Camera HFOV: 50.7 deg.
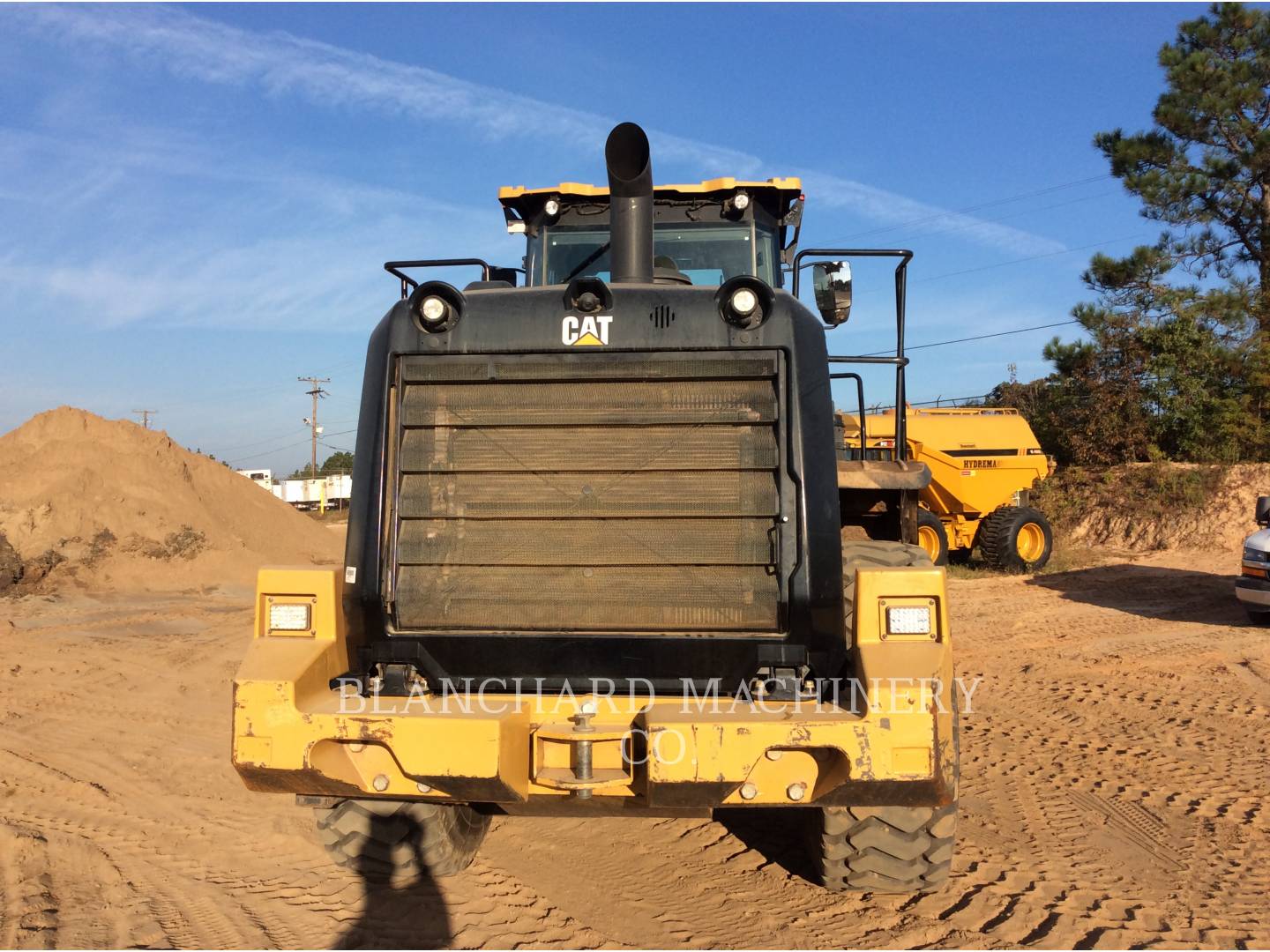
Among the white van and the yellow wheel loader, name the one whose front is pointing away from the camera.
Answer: the yellow wheel loader

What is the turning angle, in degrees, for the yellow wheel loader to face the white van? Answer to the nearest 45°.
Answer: approximately 45° to its right

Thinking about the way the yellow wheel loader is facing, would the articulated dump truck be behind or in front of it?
in front

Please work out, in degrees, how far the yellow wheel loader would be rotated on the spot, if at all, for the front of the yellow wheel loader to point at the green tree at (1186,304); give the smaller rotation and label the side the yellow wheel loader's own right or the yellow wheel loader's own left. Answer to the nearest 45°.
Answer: approximately 45° to the yellow wheel loader's own right

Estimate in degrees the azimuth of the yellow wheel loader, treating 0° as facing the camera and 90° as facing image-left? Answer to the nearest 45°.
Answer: approximately 180°

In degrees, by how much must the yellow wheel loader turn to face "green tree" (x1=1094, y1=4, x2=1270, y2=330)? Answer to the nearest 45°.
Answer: approximately 45° to its right

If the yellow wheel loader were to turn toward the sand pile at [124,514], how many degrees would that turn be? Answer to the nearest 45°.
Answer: approximately 45° to its left

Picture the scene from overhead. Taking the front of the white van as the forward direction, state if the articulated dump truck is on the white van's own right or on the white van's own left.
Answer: on the white van's own right

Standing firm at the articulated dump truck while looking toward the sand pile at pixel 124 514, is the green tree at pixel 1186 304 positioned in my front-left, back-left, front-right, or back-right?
back-right

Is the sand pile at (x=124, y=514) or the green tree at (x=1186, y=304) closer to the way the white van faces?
the sand pile

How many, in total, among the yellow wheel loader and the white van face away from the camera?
1

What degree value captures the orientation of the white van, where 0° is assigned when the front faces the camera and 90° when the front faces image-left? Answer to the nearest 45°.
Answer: approximately 45°

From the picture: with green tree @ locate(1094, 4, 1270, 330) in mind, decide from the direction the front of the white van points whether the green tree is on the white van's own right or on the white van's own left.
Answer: on the white van's own right
